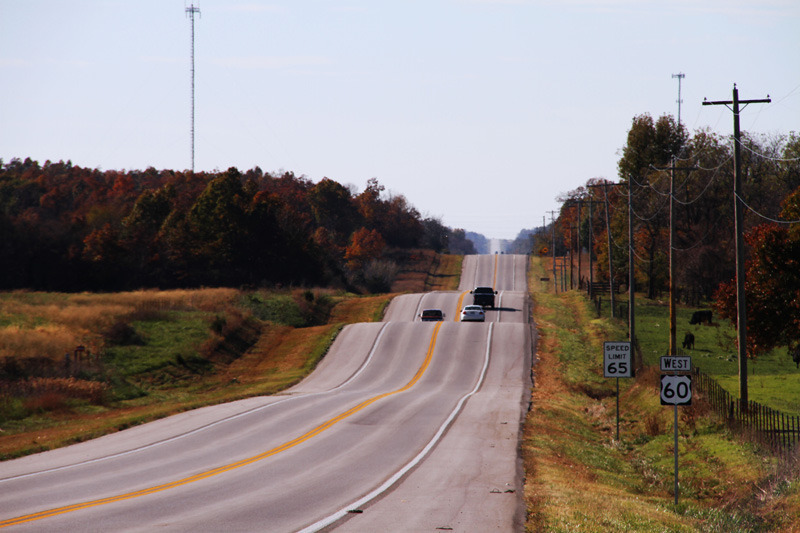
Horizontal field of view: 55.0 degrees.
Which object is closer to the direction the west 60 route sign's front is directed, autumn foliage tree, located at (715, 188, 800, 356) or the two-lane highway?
the two-lane highway

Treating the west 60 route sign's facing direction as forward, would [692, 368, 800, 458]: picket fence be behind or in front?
behind

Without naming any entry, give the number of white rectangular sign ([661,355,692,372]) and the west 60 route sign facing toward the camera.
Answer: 2

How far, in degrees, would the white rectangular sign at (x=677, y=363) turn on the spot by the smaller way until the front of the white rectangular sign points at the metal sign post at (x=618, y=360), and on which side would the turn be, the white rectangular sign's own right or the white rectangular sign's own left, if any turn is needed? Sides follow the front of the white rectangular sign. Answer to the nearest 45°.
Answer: approximately 180°

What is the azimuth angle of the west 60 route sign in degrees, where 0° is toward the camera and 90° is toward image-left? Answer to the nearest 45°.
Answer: approximately 0°
